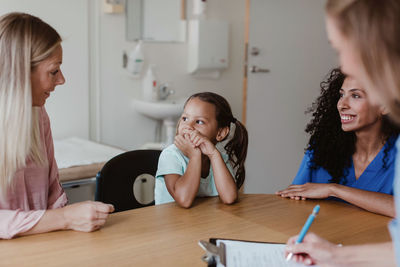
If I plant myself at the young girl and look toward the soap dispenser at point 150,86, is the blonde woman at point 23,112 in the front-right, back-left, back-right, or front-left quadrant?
back-left

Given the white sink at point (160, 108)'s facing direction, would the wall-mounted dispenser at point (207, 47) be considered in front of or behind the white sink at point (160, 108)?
behind

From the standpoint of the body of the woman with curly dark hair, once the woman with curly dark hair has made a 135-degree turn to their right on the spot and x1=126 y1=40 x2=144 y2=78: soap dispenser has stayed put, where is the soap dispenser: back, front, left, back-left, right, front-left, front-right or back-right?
front-left

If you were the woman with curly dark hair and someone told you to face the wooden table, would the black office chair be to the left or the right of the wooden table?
right

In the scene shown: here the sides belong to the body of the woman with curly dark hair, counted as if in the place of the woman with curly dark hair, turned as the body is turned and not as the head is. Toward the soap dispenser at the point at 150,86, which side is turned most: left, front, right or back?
right

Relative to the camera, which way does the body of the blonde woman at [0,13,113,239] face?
to the viewer's right

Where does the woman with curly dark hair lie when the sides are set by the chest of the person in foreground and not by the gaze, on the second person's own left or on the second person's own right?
on the second person's own right

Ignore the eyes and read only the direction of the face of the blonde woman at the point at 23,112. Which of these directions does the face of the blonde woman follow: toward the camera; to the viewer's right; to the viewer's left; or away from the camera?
to the viewer's right

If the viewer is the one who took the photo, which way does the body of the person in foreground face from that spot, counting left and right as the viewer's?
facing to the left of the viewer

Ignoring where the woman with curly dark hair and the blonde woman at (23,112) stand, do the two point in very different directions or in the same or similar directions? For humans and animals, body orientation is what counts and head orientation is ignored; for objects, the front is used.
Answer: very different directions

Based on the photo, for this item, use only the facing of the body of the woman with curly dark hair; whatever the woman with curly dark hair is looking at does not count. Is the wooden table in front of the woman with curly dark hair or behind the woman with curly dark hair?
in front

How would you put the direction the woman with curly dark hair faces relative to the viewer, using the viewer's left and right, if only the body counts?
facing the viewer and to the left of the viewer
